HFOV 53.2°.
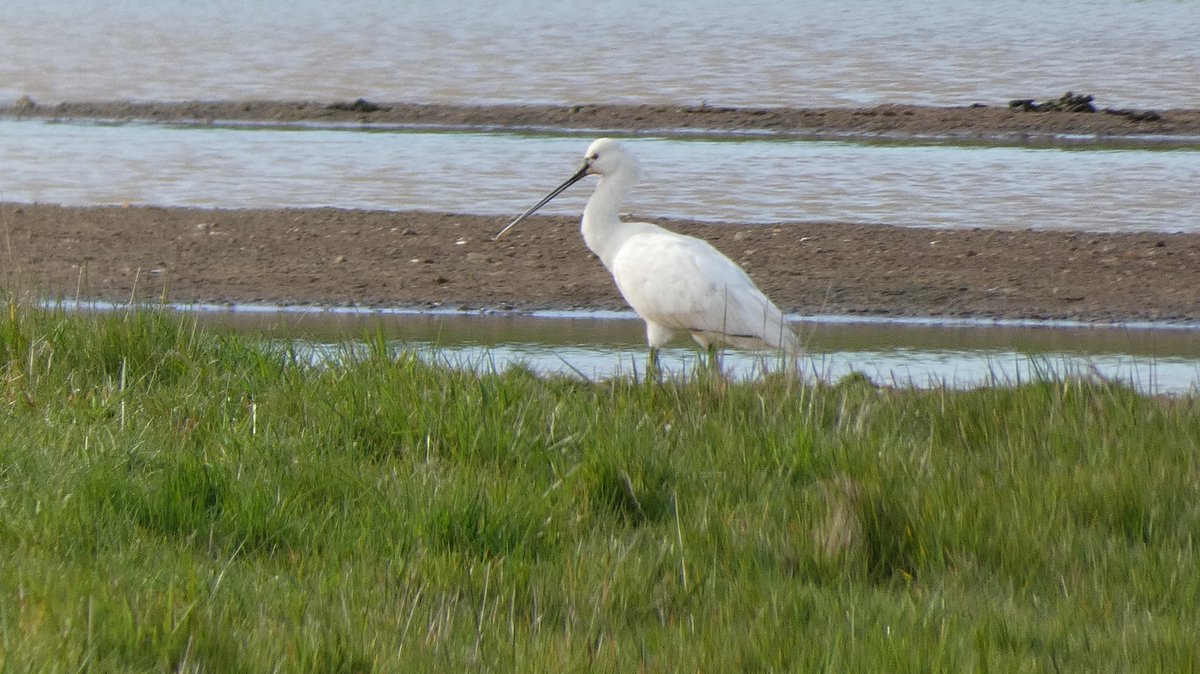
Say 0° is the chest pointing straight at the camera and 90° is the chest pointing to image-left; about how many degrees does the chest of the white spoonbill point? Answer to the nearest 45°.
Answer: approximately 90°
